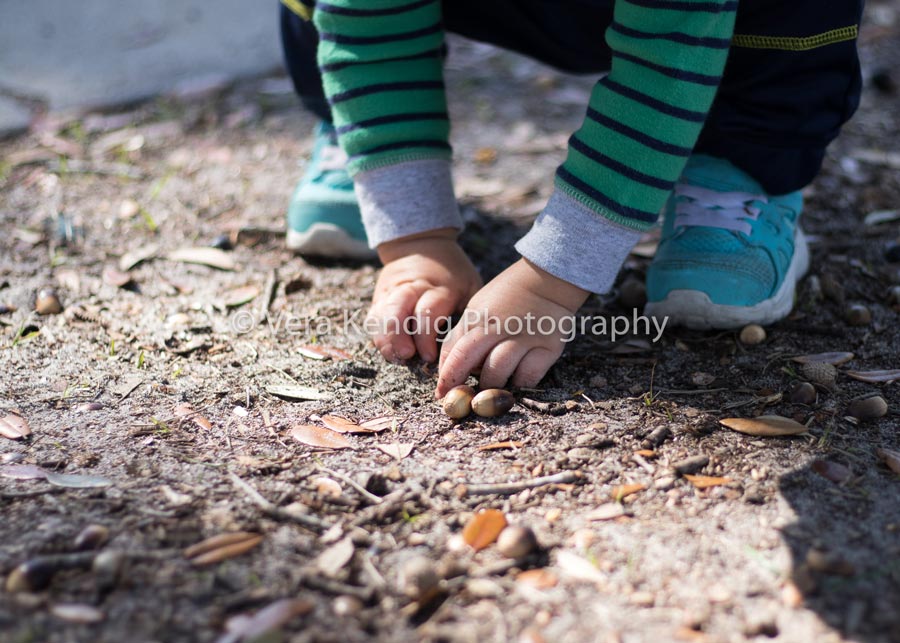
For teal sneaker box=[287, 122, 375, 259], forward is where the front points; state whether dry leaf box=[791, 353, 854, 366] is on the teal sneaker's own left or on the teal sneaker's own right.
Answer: on the teal sneaker's own left

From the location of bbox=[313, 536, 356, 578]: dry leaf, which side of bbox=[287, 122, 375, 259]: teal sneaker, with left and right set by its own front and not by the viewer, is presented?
front

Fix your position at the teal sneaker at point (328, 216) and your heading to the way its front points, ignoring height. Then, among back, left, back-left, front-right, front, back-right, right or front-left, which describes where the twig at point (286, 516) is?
front

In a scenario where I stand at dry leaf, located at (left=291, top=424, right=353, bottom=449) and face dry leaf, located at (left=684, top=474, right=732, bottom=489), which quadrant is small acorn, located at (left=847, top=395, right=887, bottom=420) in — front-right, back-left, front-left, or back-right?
front-left

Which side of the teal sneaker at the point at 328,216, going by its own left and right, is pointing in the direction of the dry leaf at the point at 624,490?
front

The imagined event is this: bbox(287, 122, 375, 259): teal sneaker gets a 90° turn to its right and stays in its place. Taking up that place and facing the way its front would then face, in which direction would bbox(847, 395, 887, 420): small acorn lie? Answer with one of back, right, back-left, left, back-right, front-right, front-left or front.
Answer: back-left

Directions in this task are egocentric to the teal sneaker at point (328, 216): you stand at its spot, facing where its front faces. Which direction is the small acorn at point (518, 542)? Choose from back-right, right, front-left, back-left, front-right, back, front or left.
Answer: front

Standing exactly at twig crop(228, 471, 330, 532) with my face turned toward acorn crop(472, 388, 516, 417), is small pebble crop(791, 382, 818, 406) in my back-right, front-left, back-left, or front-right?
front-right

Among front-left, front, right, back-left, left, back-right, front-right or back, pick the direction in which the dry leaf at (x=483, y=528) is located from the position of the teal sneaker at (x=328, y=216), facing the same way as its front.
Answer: front

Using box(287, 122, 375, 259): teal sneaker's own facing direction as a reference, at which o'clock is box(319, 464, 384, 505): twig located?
The twig is roughly at 12 o'clock from the teal sneaker.

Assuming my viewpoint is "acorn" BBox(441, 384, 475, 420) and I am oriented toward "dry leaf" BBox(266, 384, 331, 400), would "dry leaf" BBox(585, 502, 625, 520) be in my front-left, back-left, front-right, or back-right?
back-left

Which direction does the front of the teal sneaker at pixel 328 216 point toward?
toward the camera
